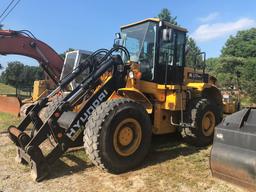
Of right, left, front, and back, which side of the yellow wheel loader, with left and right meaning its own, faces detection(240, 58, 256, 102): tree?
back

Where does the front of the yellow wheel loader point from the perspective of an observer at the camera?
facing the viewer and to the left of the viewer

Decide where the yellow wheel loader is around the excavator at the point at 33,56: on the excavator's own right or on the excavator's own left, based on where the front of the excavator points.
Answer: on the excavator's own left

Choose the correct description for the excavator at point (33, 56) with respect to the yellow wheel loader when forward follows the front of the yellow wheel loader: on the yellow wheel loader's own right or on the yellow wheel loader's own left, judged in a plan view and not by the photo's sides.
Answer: on the yellow wheel loader's own right

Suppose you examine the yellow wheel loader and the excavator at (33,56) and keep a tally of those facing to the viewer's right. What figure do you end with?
0

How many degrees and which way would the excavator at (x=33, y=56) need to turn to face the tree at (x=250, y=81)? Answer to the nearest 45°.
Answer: approximately 135° to its right

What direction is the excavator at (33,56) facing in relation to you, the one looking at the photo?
facing to the left of the viewer
